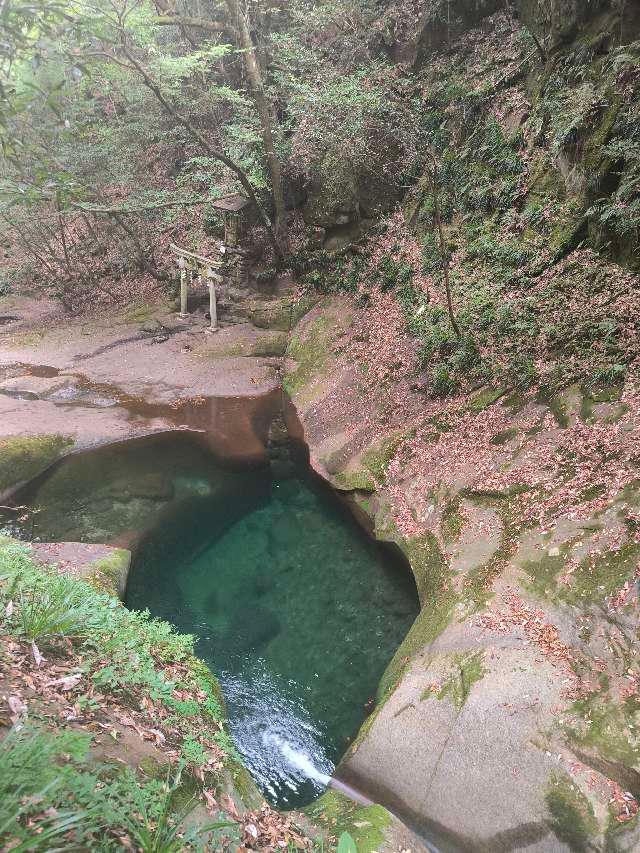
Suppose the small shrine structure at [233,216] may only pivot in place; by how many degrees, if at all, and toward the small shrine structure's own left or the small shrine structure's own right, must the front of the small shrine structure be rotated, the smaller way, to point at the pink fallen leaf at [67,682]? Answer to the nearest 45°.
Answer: approximately 45° to the small shrine structure's own left

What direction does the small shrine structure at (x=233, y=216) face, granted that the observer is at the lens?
facing the viewer and to the left of the viewer

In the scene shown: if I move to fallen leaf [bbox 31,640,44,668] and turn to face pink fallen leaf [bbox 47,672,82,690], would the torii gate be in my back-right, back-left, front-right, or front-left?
back-left

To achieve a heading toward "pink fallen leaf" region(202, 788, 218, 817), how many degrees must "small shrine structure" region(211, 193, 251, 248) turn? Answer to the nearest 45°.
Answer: approximately 45° to its left

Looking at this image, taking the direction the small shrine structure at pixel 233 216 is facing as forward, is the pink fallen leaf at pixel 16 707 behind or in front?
in front

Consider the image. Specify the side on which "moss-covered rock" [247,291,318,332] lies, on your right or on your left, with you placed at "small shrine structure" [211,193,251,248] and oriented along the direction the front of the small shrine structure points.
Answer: on your left

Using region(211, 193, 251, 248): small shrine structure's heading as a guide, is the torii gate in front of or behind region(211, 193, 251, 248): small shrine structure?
in front

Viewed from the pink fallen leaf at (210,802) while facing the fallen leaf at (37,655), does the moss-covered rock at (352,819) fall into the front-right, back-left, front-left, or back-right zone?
back-right
